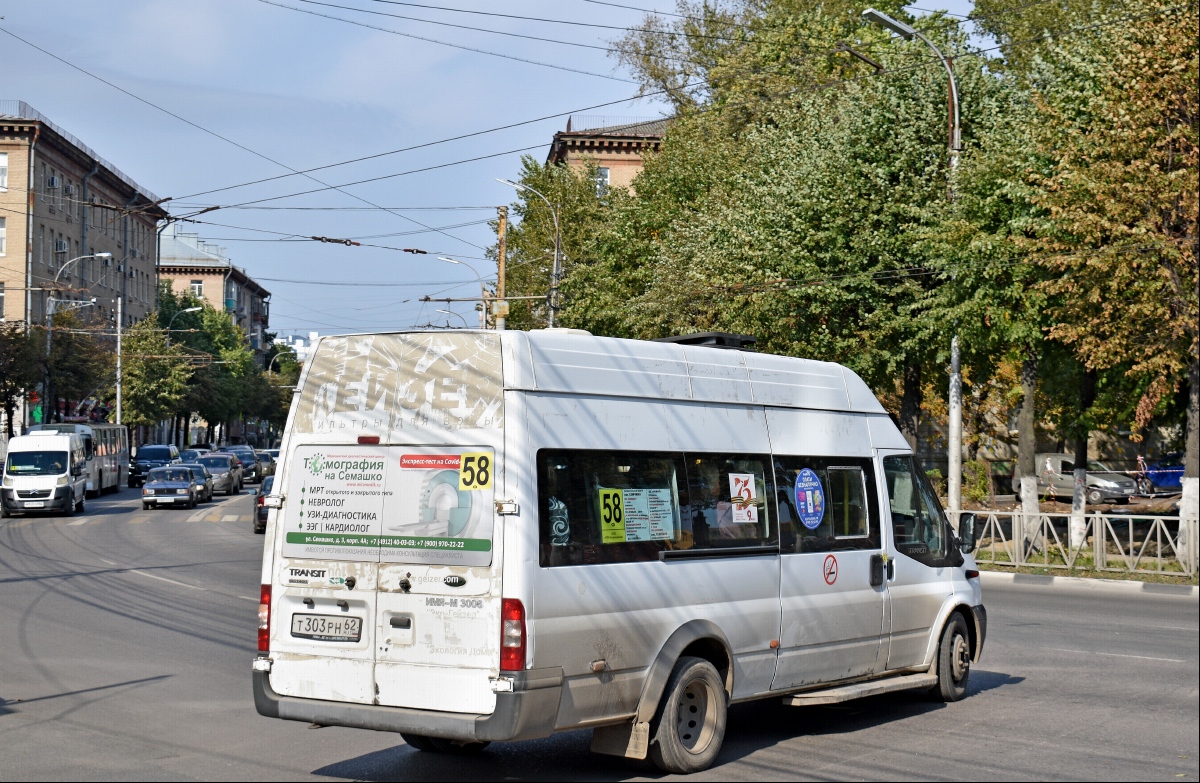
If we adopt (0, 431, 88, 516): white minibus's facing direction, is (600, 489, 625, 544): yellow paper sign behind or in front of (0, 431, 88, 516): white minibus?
in front

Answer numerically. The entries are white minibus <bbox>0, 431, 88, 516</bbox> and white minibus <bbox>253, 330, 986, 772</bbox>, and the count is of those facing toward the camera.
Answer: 1

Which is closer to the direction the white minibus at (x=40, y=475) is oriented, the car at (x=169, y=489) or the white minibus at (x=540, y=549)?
the white minibus

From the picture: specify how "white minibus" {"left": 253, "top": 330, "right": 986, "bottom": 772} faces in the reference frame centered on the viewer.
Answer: facing away from the viewer and to the right of the viewer

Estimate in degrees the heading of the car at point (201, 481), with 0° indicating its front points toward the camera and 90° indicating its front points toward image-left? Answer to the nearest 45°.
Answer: approximately 45°

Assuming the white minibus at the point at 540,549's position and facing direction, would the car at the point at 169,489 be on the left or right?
on its left

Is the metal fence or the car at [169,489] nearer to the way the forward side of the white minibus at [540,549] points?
the metal fence

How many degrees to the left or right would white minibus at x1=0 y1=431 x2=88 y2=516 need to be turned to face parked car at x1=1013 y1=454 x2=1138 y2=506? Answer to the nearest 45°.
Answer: approximately 90° to its left

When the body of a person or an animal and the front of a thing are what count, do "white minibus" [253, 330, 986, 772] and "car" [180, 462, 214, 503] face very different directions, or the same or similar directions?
very different directions

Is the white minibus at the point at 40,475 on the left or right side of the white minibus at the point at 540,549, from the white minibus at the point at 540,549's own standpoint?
on its left

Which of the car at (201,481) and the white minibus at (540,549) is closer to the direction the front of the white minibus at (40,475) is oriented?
the white minibus

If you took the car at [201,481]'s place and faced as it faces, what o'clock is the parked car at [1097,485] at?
the parked car at [1097,485] is roughly at 10 o'clock from the car at [201,481].
